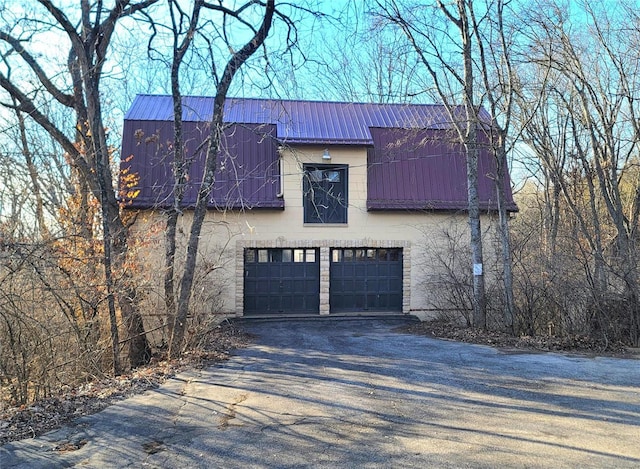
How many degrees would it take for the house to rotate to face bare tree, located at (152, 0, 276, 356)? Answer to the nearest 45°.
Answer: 0° — it already faces it

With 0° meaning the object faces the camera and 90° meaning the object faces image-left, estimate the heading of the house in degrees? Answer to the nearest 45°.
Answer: approximately 0°
